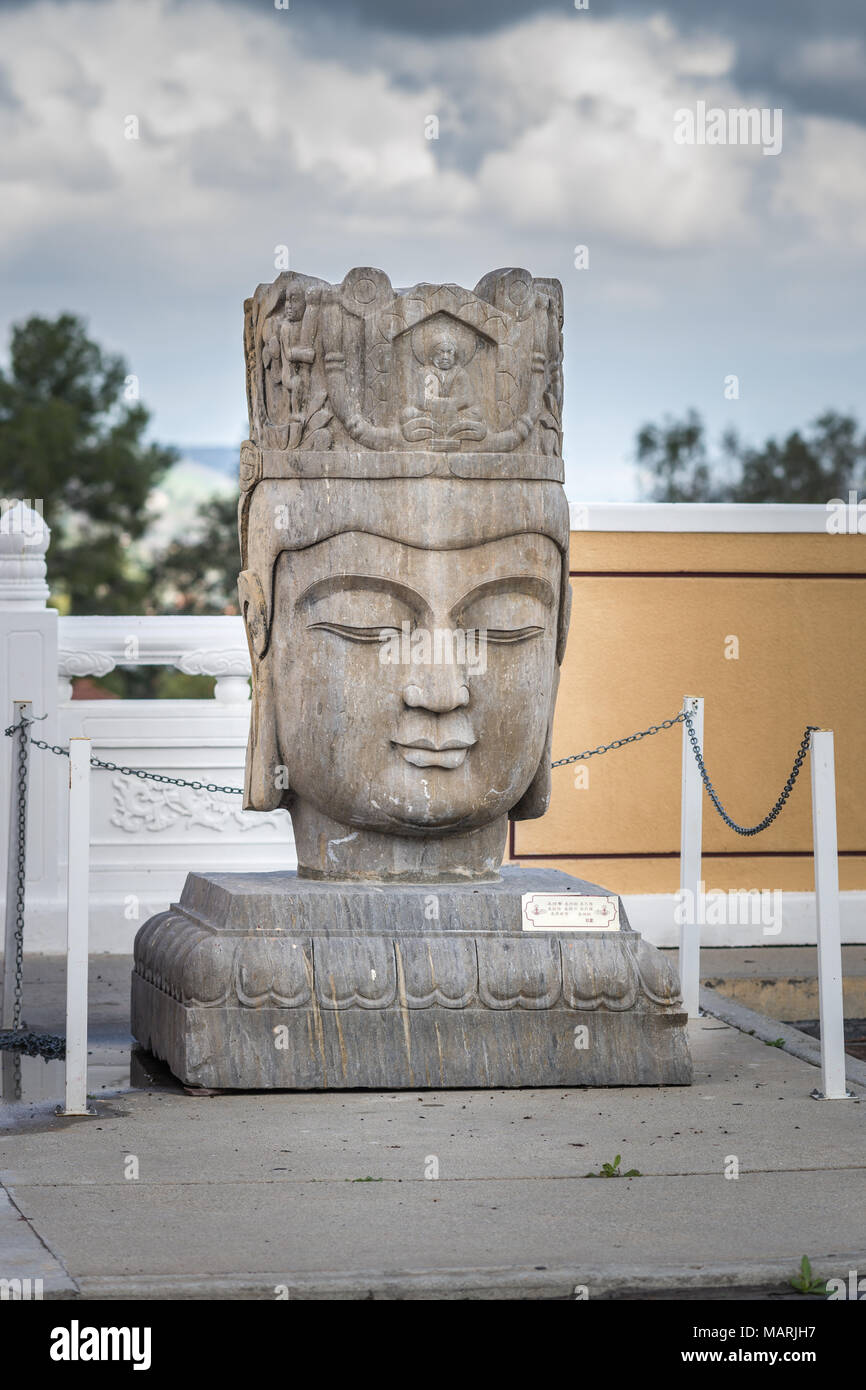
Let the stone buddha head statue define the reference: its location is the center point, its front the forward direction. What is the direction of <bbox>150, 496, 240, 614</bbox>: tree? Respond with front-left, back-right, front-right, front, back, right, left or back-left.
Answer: back

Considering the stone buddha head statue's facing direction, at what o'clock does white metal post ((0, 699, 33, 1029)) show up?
The white metal post is roughly at 4 o'clock from the stone buddha head statue.

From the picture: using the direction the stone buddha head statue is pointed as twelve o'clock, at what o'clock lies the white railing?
The white railing is roughly at 5 o'clock from the stone buddha head statue.

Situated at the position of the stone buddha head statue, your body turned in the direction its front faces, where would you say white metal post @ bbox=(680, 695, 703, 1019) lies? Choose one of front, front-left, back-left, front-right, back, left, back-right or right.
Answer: back-left

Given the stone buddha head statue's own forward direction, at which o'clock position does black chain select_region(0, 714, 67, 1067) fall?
The black chain is roughly at 4 o'clock from the stone buddha head statue.

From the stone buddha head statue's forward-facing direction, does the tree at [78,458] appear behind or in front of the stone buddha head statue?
behind

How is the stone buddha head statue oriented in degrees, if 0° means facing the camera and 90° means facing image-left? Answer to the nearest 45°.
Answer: approximately 0°
